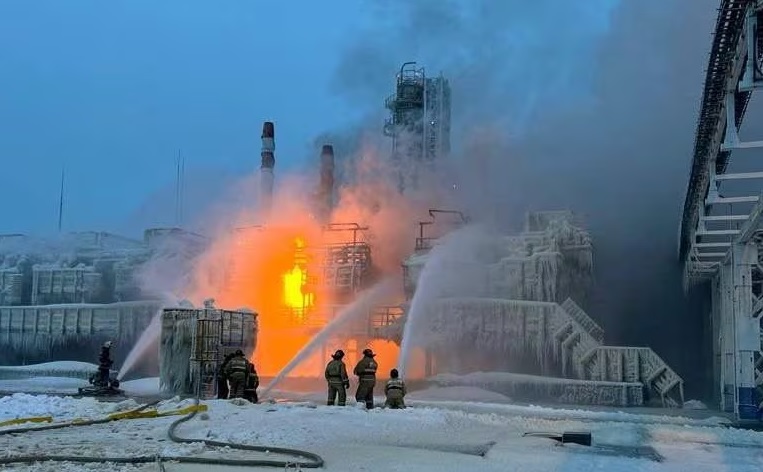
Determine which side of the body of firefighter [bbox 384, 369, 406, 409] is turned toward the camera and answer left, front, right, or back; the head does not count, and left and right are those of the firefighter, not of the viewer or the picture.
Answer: back

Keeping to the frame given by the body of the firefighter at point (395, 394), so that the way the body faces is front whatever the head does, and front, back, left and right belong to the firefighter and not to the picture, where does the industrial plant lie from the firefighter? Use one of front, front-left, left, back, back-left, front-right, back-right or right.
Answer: front

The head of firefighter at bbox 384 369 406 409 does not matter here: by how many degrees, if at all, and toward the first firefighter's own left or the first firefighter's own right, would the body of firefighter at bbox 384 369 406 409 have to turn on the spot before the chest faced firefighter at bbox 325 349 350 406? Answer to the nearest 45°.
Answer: approximately 45° to the first firefighter's own left

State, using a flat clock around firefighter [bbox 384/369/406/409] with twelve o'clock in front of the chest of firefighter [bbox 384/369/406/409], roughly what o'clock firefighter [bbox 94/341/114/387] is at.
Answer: firefighter [bbox 94/341/114/387] is roughly at 10 o'clock from firefighter [bbox 384/369/406/409].

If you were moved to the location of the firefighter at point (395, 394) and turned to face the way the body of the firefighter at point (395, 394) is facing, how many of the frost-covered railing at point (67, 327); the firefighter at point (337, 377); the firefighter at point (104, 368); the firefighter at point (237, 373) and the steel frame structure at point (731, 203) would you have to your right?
1

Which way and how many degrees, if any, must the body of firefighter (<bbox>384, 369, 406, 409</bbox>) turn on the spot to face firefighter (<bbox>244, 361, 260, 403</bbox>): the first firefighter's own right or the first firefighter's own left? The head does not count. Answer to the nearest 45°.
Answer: approximately 90° to the first firefighter's own left

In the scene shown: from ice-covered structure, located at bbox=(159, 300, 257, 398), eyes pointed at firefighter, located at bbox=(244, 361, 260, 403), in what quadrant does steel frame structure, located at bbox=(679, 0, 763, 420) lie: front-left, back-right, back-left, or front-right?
front-left

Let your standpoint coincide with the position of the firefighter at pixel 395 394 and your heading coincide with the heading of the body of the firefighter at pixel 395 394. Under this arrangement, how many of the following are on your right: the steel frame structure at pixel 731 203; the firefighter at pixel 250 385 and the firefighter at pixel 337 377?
1

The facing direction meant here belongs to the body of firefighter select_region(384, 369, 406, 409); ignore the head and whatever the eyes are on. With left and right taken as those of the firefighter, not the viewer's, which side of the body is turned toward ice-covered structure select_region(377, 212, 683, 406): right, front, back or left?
front

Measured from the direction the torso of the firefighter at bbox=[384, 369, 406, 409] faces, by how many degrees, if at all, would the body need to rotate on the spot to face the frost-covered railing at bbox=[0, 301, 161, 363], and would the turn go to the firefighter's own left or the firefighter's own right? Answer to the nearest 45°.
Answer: approximately 45° to the firefighter's own left

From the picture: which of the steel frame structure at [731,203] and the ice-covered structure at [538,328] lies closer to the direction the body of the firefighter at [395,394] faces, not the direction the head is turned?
the ice-covered structure

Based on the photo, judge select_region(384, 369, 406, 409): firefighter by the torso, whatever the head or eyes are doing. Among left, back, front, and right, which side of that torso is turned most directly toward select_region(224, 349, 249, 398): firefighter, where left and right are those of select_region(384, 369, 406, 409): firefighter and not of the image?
left

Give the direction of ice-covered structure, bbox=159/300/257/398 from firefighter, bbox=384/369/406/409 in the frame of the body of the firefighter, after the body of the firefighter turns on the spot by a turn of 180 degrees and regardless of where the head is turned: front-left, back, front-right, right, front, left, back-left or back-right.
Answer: back-right
